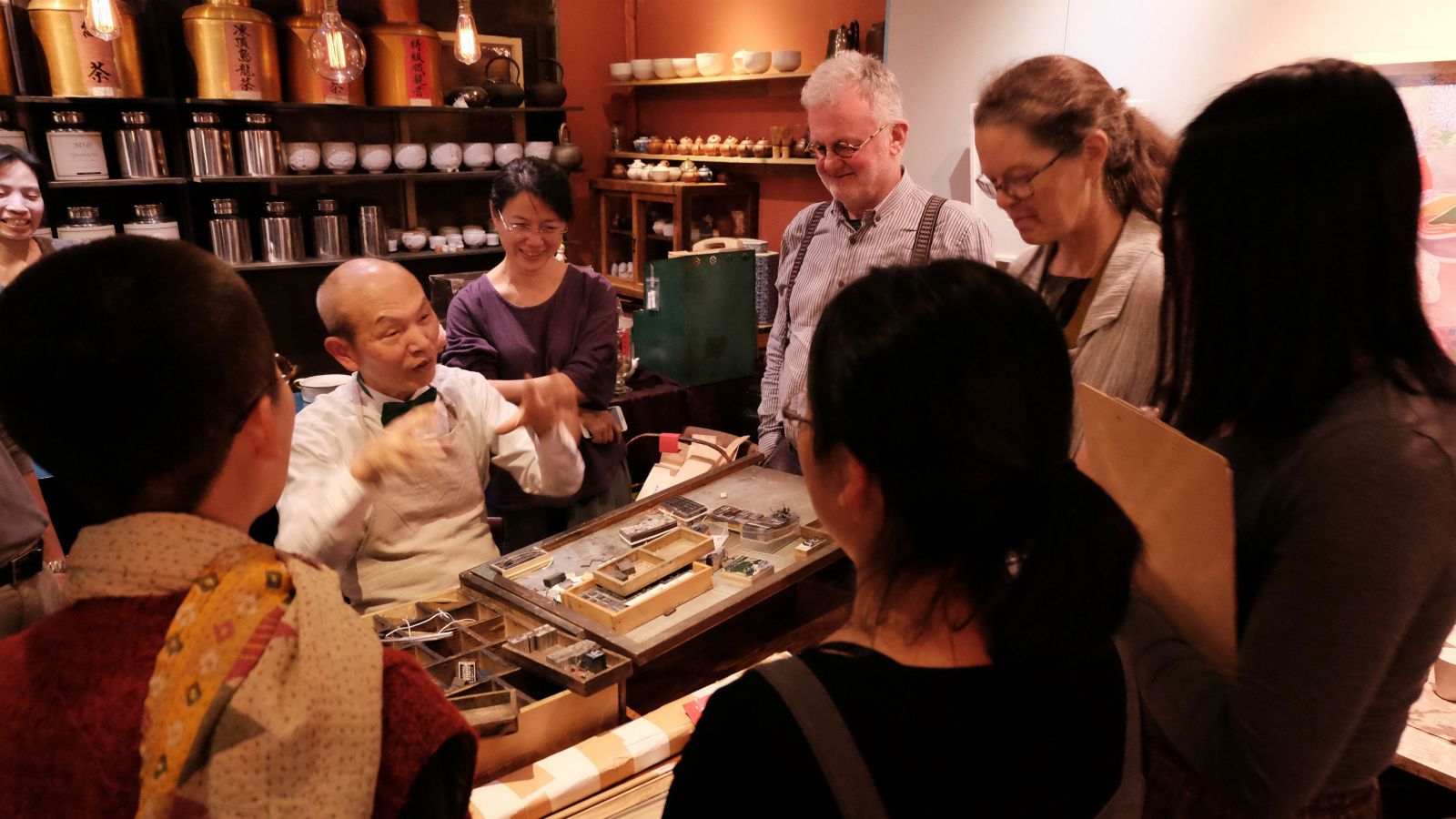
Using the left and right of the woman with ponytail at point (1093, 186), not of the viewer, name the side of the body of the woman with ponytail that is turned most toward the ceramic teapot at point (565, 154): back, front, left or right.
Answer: right

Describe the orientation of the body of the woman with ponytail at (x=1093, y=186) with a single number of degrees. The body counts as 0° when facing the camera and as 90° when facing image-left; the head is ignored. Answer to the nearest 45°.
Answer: approximately 45°

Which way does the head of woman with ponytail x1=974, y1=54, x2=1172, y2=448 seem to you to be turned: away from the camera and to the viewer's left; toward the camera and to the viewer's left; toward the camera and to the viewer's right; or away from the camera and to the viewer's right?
toward the camera and to the viewer's left

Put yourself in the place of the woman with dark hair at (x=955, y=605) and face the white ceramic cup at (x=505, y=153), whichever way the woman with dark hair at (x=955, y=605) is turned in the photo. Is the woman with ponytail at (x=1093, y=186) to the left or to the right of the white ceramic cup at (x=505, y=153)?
right

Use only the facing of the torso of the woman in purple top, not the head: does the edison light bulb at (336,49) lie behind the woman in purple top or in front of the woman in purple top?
behind

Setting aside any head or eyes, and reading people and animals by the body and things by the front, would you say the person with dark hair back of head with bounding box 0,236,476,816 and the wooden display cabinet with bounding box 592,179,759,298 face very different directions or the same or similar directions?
very different directions

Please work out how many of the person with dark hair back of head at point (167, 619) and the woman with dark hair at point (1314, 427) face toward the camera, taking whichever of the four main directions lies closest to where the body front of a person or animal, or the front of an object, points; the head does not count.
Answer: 0

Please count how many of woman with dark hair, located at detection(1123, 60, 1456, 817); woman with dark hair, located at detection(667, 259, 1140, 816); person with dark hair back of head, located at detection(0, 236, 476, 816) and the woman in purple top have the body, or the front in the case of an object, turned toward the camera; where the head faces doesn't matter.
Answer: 1

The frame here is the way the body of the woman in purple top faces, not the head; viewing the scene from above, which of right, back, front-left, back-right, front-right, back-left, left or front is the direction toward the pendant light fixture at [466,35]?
back
